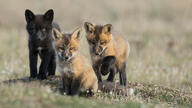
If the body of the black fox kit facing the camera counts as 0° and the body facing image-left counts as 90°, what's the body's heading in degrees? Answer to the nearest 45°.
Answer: approximately 0°

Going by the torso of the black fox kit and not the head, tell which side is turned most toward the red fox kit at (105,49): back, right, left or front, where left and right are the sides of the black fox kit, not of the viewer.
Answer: left

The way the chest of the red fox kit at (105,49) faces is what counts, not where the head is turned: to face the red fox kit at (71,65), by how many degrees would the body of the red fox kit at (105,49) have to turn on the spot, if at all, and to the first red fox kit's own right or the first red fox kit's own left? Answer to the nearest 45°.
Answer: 0° — it already faces it

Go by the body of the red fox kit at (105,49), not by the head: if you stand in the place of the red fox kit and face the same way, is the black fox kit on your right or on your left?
on your right

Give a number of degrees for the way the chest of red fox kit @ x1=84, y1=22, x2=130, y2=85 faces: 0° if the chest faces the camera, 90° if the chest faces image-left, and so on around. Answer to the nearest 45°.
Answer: approximately 45°

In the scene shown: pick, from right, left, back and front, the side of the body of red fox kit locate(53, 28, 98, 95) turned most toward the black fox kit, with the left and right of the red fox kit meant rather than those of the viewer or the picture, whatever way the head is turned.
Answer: right
